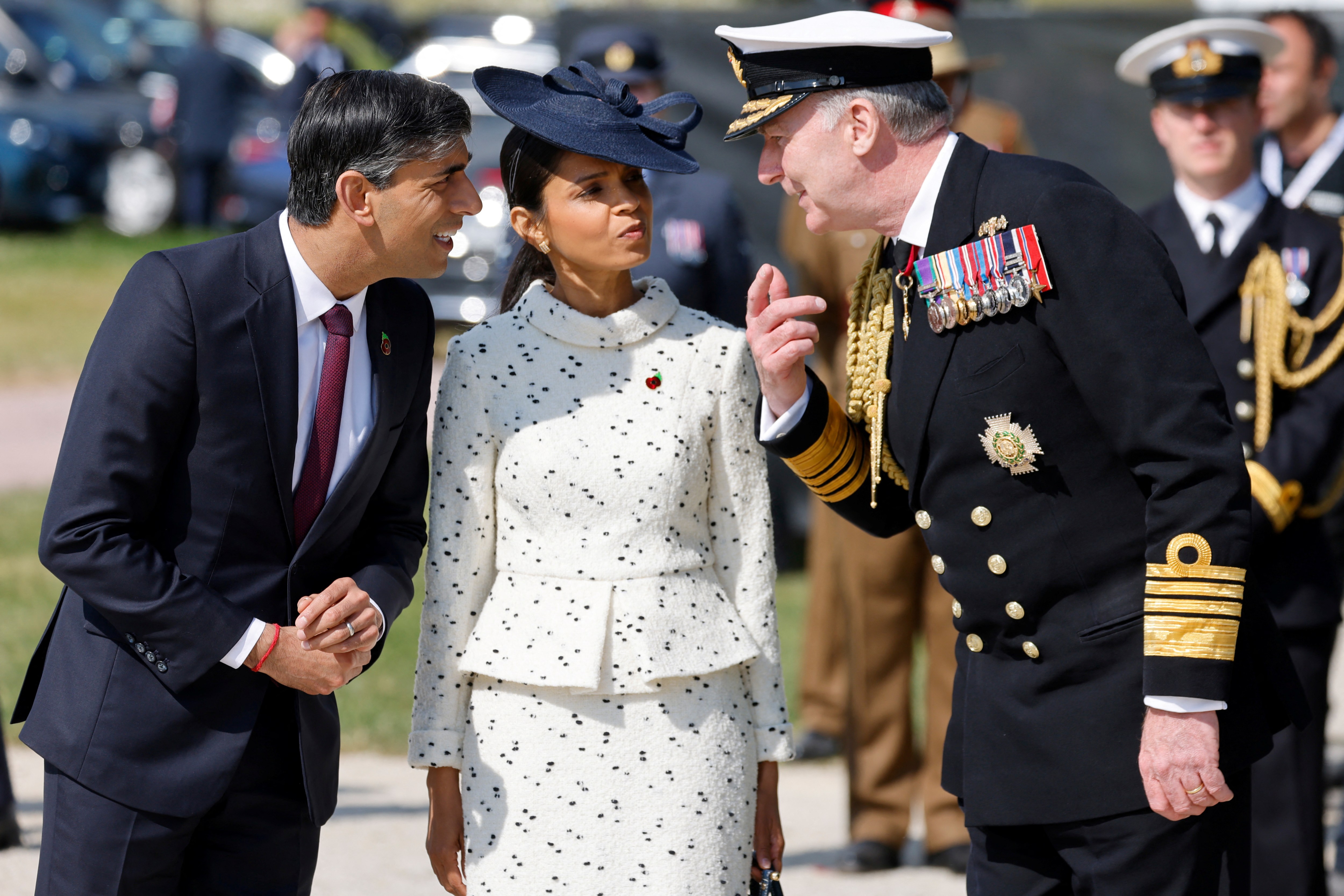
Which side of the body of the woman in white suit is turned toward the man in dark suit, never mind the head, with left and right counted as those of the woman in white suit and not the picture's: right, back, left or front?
right

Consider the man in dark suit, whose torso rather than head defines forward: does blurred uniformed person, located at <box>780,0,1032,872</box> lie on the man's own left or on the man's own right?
on the man's own left

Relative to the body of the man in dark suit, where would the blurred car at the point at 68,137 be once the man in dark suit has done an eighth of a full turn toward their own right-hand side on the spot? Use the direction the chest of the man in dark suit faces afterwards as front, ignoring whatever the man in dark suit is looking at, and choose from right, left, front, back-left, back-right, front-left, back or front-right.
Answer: back

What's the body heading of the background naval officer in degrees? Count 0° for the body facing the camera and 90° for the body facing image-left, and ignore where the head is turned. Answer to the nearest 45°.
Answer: approximately 0°

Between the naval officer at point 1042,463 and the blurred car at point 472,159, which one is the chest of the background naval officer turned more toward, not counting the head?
the naval officer

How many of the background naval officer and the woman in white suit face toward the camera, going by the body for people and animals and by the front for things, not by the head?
2

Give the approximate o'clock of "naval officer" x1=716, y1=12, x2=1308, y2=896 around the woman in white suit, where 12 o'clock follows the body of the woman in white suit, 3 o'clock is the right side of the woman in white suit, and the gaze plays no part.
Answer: The naval officer is roughly at 10 o'clock from the woman in white suit.

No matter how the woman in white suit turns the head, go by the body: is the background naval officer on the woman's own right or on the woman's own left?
on the woman's own left

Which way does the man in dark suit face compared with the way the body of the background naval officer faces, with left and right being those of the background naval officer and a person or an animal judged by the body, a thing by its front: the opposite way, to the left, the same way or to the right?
to the left

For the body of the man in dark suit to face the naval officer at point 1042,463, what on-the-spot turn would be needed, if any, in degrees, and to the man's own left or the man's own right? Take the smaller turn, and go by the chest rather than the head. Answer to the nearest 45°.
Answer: approximately 45° to the man's own left

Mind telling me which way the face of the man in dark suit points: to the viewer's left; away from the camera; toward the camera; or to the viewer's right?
to the viewer's right

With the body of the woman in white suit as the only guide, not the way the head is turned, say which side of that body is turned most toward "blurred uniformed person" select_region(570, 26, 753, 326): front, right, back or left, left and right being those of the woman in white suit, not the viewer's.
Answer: back
